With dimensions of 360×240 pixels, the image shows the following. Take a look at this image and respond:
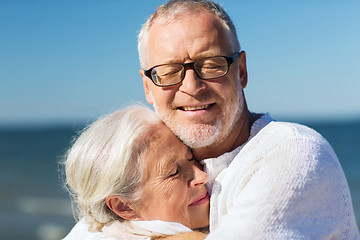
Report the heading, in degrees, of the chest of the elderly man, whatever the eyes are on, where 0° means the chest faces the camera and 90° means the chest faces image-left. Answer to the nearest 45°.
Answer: approximately 45°
